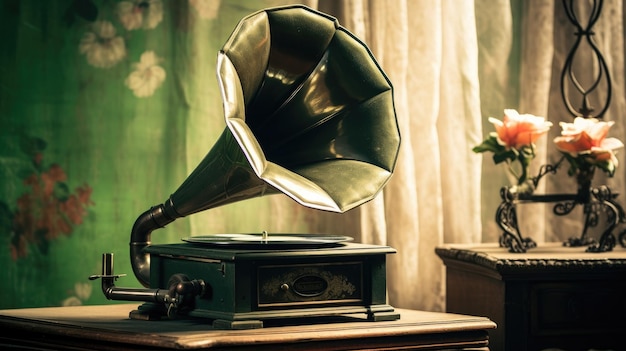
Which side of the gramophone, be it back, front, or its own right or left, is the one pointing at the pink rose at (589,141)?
left

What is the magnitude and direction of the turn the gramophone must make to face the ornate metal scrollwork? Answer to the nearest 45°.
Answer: approximately 90° to its left

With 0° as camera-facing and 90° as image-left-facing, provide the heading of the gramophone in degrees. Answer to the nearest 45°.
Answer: approximately 315°

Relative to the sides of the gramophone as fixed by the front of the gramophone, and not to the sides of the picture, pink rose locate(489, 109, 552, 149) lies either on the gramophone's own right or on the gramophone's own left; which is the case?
on the gramophone's own left

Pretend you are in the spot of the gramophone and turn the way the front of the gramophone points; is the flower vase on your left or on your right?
on your left
